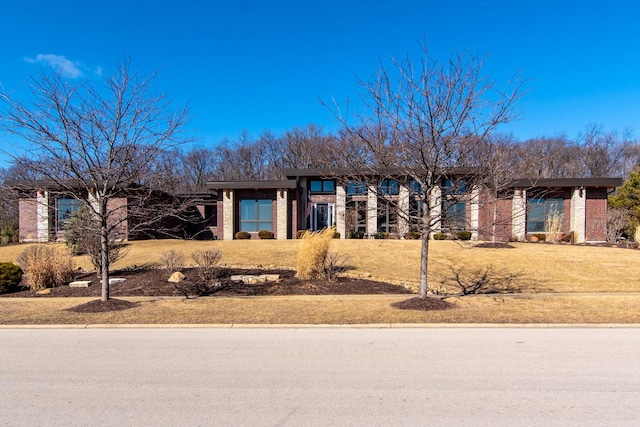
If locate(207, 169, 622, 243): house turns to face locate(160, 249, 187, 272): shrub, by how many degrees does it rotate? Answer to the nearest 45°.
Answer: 0° — it already faces it

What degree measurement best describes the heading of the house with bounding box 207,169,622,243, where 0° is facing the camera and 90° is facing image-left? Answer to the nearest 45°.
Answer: approximately 0°

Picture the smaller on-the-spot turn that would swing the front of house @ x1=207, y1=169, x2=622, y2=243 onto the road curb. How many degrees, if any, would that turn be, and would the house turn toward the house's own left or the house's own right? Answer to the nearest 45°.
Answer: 0° — it already faces it

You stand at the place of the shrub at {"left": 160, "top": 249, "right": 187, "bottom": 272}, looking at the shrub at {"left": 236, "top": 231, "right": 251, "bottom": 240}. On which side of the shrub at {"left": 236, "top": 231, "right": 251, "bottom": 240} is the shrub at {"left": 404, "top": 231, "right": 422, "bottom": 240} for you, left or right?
right

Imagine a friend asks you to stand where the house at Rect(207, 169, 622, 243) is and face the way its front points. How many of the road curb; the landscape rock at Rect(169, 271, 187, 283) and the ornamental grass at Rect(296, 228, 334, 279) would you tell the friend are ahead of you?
3

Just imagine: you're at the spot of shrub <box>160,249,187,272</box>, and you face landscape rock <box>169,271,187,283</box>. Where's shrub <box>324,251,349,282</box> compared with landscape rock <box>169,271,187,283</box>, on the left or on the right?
left

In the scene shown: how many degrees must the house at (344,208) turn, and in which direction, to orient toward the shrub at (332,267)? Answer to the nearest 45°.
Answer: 0° — it already faces it

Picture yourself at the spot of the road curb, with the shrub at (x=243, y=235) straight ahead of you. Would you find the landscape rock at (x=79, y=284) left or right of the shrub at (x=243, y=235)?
left

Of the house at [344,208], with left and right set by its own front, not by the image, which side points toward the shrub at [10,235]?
right

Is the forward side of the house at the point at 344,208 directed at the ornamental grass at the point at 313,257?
yes
